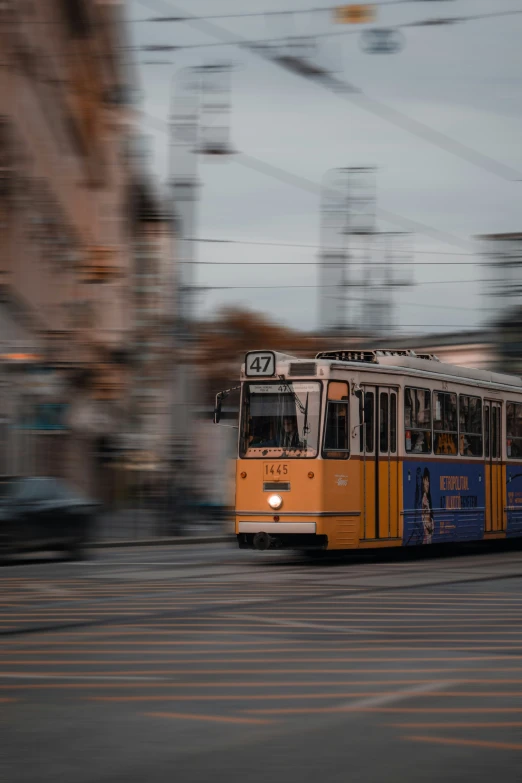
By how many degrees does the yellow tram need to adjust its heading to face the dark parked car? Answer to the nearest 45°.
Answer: approximately 45° to its right

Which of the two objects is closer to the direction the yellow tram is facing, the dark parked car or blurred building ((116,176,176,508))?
the dark parked car

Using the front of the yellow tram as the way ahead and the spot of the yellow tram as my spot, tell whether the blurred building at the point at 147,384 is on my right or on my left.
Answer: on my right

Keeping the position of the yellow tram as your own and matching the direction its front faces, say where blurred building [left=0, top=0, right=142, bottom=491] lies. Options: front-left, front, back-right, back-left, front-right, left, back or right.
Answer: right

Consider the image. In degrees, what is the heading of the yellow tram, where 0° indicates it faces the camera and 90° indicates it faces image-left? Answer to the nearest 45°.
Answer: approximately 45°
